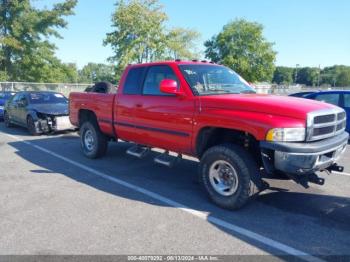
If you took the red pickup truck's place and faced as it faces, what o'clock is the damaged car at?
The damaged car is roughly at 6 o'clock from the red pickup truck.

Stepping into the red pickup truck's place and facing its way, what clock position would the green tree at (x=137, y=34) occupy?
The green tree is roughly at 7 o'clock from the red pickup truck.

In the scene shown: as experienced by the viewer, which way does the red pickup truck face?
facing the viewer and to the right of the viewer

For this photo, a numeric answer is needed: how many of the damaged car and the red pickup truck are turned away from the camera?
0

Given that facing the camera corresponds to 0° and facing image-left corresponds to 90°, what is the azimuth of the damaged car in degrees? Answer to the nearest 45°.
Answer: approximately 315°

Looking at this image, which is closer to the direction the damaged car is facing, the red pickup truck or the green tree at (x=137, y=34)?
the red pickup truck

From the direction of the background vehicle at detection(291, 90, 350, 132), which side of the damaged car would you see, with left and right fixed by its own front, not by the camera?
front

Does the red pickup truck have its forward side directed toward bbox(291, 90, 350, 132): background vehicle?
no

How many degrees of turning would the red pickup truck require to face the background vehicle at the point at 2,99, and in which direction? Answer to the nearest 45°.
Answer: approximately 180°

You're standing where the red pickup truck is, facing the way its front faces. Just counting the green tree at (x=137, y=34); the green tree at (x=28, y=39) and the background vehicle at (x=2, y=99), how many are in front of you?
0

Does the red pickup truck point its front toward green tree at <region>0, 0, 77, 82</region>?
no

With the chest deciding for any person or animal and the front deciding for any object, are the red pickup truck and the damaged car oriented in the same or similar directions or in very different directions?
same or similar directions

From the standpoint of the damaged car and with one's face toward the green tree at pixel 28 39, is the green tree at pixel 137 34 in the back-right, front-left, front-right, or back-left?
front-right

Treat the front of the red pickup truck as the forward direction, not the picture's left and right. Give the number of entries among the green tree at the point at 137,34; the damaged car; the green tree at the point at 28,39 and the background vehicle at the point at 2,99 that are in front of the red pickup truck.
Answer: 0

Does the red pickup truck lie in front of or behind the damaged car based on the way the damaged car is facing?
in front

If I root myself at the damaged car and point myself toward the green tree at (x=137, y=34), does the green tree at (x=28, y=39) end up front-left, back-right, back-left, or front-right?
front-left
